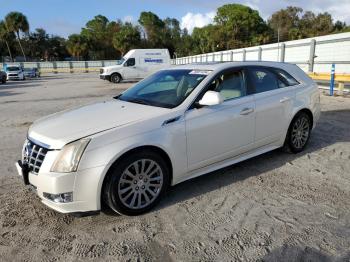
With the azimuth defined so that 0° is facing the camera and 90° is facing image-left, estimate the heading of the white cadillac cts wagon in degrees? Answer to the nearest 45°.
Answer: approximately 45°

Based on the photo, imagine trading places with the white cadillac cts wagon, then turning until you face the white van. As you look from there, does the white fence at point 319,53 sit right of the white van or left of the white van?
right

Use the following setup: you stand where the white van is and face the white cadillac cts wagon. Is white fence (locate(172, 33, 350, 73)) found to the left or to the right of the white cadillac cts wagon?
left

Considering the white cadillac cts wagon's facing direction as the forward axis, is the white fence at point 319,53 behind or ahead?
behind

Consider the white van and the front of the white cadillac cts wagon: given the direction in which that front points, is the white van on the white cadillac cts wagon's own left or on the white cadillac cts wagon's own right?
on the white cadillac cts wagon's own right
